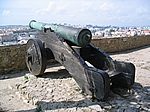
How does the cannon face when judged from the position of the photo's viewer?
facing away from the viewer and to the left of the viewer

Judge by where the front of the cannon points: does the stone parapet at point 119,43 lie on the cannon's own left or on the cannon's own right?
on the cannon's own right

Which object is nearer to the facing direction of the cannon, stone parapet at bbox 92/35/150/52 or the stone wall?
the stone wall

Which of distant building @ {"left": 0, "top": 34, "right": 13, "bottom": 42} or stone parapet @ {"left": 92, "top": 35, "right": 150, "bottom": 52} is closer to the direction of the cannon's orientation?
the distant building

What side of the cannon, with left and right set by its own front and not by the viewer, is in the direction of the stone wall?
front

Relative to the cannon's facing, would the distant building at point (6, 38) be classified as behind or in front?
in front
